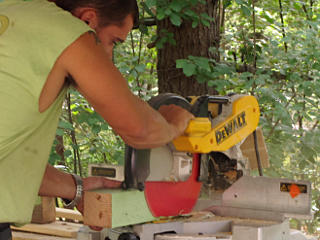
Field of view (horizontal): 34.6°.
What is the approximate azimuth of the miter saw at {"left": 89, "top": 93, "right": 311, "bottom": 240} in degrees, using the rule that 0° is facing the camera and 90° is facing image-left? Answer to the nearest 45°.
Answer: approximately 45°

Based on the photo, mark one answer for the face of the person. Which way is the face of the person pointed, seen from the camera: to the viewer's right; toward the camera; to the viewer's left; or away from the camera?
to the viewer's right

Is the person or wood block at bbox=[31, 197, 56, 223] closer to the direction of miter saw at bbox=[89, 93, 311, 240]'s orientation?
the person

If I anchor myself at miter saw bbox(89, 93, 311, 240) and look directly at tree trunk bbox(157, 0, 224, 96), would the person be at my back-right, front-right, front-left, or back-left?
back-left

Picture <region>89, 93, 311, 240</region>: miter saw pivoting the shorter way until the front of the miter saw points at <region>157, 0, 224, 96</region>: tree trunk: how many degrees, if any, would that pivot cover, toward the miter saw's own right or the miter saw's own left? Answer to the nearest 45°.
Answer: approximately 135° to the miter saw's own right

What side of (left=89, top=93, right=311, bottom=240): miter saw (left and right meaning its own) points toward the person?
front

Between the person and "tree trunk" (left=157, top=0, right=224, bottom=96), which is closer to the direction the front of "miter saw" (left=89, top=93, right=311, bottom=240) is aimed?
the person
